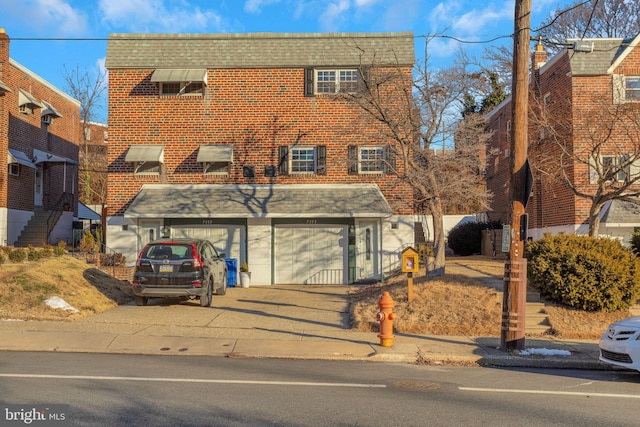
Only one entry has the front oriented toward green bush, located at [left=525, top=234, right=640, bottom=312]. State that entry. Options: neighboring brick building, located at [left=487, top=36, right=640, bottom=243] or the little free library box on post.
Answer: the neighboring brick building

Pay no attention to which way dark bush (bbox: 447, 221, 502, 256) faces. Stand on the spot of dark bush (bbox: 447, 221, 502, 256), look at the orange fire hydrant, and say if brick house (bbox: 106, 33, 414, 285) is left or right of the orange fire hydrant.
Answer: right

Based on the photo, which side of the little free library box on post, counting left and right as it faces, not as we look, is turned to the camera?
front

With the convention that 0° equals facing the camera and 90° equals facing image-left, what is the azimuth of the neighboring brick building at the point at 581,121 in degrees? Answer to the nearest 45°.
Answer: approximately 0°

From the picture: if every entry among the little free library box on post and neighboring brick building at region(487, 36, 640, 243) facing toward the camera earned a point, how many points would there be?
2

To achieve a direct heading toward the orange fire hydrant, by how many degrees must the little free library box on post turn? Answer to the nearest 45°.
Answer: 0° — it already faces it

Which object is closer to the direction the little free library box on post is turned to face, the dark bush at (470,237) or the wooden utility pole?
the wooden utility pole

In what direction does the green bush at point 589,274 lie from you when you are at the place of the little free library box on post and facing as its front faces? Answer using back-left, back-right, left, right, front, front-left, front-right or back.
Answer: left

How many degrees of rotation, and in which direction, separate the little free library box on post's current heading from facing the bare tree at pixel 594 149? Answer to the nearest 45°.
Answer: approximately 135° to its left

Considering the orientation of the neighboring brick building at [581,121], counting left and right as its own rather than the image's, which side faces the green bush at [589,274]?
front

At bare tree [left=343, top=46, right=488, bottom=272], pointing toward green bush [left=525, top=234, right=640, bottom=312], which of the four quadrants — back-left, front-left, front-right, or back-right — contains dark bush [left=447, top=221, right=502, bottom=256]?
back-left

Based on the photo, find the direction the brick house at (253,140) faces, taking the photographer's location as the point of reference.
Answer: facing the viewer

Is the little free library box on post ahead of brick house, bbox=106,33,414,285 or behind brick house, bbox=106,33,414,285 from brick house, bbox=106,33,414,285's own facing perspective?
ahead

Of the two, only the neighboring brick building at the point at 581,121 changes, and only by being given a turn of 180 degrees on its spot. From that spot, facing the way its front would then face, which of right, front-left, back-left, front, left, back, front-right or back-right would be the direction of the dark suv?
back-left

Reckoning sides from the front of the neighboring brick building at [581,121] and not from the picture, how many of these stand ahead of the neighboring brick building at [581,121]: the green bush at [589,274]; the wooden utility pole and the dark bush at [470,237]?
2

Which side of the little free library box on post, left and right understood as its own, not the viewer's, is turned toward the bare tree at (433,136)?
back
